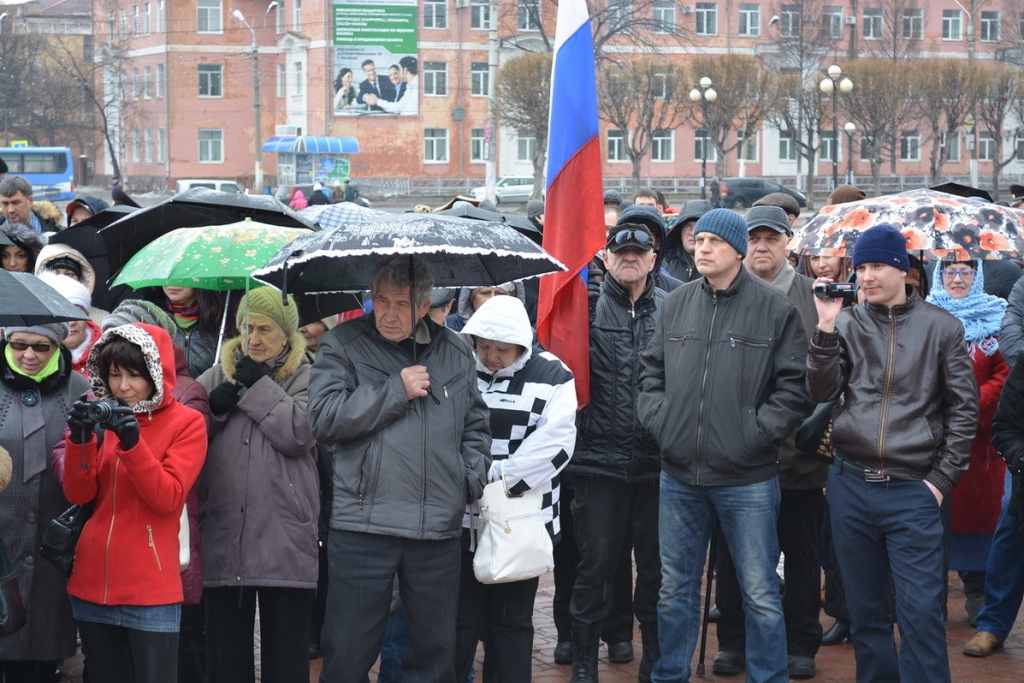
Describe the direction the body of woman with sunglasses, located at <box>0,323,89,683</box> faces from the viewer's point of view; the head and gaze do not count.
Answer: toward the camera

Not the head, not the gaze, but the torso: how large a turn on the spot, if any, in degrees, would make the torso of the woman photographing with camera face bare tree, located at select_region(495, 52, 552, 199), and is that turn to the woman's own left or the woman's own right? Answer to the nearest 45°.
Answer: approximately 135° to the woman's own right

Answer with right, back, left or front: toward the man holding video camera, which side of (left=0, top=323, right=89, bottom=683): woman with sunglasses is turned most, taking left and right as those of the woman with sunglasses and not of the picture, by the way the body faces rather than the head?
left

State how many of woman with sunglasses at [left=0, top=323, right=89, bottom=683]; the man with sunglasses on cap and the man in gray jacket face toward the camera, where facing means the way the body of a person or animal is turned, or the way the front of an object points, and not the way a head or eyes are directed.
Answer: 3

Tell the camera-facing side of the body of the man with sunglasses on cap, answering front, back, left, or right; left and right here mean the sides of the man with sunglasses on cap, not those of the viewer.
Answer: front

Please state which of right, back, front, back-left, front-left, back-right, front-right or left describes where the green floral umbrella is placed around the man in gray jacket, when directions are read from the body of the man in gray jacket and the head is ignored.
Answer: back-right

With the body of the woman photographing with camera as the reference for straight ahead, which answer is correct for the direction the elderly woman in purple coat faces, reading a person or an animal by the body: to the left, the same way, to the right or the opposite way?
the same way

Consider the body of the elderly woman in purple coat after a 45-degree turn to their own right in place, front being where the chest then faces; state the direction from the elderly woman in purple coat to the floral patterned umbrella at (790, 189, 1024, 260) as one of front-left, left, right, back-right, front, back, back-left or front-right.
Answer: back

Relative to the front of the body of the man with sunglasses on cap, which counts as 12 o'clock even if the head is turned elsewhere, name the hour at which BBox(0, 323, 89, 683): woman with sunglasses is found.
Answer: The woman with sunglasses is roughly at 2 o'clock from the man with sunglasses on cap.

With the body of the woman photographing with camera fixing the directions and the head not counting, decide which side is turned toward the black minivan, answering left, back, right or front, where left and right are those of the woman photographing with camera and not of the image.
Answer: back

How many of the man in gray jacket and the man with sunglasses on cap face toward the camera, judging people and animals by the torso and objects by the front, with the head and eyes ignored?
2

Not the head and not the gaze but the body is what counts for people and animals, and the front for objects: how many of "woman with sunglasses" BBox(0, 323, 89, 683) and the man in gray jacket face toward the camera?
2
